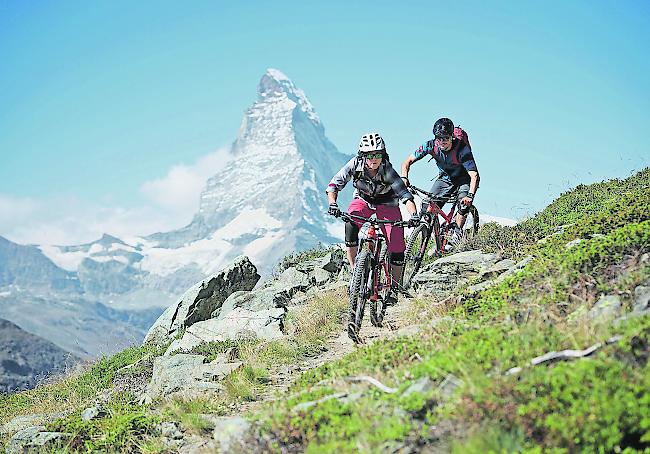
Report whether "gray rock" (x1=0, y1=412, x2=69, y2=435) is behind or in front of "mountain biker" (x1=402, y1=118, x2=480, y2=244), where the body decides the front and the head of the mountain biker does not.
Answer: in front

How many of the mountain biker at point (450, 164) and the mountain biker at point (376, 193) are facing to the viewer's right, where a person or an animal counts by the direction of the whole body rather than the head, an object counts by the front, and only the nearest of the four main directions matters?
0

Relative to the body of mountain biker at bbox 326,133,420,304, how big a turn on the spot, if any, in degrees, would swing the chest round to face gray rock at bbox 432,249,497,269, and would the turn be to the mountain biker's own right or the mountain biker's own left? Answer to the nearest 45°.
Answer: approximately 135° to the mountain biker's own left

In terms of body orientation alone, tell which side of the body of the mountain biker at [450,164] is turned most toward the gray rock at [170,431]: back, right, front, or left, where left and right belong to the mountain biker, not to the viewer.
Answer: front

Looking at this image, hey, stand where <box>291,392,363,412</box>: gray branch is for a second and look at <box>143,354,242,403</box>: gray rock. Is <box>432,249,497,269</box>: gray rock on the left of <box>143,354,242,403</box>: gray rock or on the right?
right

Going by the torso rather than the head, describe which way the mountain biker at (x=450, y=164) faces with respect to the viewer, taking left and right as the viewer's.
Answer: facing the viewer and to the left of the viewer

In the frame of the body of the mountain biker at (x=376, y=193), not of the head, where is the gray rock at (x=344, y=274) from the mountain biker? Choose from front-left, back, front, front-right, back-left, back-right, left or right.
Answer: back

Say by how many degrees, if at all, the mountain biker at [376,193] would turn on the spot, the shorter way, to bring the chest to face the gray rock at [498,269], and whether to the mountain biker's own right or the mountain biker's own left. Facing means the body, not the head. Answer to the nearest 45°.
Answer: approximately 135° to the mountain biker's own left

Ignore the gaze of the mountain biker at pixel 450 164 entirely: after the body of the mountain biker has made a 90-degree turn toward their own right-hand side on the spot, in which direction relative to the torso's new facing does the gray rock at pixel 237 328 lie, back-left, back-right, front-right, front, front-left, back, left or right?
front-left

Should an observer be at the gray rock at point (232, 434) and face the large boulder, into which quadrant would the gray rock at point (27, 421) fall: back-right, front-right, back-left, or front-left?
front-left

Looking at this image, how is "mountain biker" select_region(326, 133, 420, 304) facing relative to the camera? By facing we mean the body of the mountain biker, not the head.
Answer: toward the camera

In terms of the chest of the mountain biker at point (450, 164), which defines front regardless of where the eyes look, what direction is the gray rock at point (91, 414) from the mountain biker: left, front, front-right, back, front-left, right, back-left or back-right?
front

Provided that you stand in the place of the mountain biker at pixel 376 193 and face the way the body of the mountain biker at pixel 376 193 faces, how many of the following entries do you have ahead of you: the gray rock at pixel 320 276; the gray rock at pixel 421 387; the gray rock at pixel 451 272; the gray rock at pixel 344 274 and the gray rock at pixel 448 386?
2

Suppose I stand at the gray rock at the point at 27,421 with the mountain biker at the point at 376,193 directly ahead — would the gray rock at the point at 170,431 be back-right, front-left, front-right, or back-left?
front-right

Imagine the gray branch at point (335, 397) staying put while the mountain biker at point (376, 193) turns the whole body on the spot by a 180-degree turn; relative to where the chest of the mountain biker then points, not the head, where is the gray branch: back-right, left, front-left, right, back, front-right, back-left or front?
back

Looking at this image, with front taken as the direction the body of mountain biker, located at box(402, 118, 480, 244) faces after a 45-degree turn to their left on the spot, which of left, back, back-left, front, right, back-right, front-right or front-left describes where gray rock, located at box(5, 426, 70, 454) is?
front-right

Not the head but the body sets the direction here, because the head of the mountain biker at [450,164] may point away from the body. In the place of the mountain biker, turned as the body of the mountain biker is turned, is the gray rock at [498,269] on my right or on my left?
on my left

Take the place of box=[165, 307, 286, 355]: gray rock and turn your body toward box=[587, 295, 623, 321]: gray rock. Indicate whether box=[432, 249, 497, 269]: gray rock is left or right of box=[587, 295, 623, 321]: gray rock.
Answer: left

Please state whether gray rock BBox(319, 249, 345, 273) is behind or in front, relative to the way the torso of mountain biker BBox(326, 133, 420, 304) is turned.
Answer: behind
